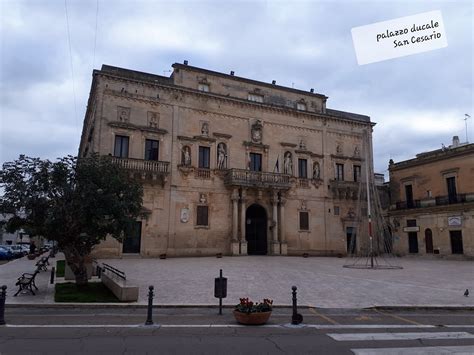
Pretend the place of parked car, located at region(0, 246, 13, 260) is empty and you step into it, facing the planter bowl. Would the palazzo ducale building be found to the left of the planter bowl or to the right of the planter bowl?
left

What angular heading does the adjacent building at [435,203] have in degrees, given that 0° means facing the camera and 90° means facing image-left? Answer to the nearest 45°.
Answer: approximately 45°

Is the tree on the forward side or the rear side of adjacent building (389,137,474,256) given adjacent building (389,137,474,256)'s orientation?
on the forward side

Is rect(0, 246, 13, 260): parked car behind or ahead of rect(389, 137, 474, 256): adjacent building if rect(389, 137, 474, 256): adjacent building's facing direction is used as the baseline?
ahead
